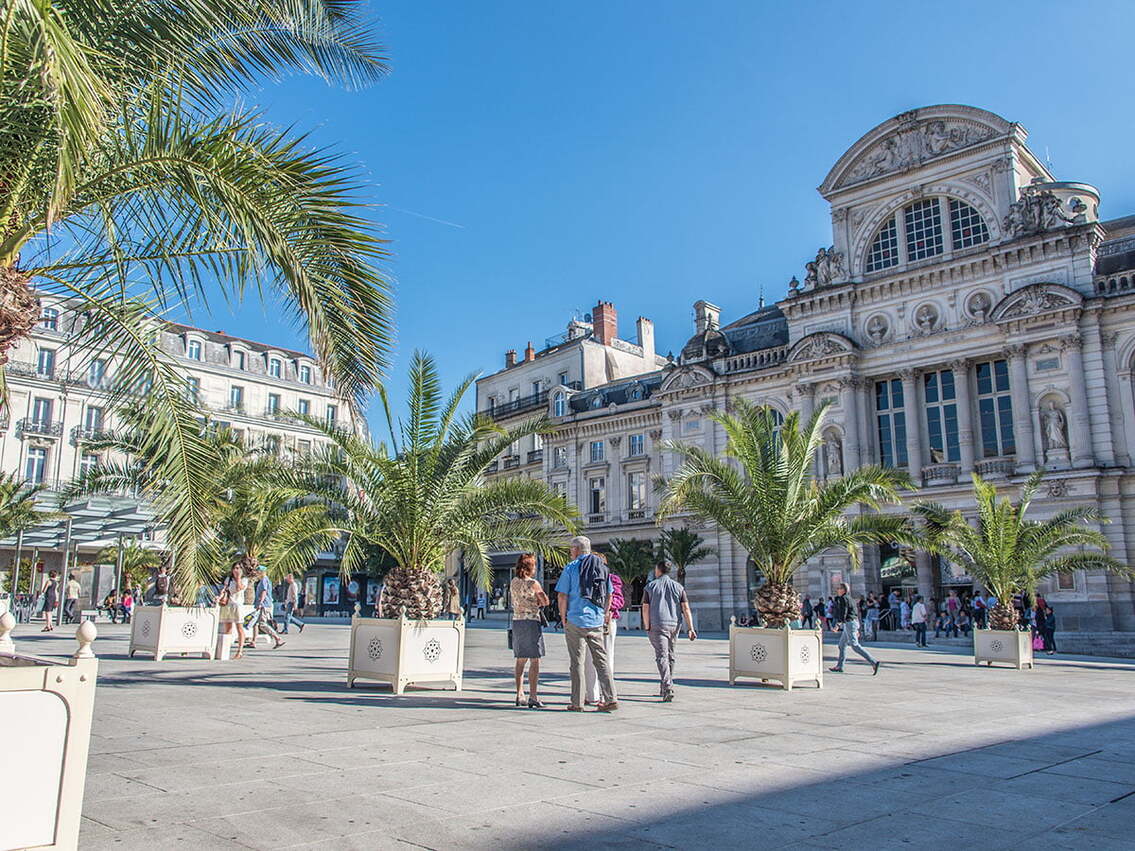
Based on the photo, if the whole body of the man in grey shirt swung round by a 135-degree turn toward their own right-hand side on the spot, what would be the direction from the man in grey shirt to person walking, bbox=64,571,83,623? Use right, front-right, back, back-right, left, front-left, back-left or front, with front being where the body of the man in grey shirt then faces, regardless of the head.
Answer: back

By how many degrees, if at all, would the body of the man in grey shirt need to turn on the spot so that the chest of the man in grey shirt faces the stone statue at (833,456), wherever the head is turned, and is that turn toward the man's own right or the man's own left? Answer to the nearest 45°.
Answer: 0° — they already face it

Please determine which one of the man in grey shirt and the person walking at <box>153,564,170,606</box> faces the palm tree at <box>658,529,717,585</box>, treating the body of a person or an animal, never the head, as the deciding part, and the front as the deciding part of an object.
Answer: the man in grey shirt

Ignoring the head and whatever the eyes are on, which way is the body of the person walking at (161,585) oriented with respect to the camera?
toward the camera

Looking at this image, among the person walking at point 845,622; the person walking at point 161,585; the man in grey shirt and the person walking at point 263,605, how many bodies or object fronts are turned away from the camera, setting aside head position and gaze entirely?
1

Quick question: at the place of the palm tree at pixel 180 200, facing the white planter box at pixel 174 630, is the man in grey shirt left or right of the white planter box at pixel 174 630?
right

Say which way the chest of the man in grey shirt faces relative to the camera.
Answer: away from the camera

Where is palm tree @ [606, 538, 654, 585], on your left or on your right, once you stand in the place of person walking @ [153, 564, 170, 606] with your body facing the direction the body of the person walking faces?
on your left

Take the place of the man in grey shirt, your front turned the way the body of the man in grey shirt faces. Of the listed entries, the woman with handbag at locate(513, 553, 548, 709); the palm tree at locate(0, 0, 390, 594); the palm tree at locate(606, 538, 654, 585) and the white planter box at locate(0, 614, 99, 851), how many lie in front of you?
1

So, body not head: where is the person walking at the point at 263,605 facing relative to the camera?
to the viewer's left

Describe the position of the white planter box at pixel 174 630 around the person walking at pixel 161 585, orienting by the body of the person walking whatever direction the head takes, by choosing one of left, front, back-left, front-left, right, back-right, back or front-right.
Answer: back

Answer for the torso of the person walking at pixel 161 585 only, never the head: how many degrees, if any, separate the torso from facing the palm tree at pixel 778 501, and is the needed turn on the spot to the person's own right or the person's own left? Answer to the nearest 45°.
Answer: approximately 45° to the person's own left

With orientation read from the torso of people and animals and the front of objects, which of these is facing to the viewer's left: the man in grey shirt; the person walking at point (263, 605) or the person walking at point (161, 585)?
the person walking at point (263, 605)
